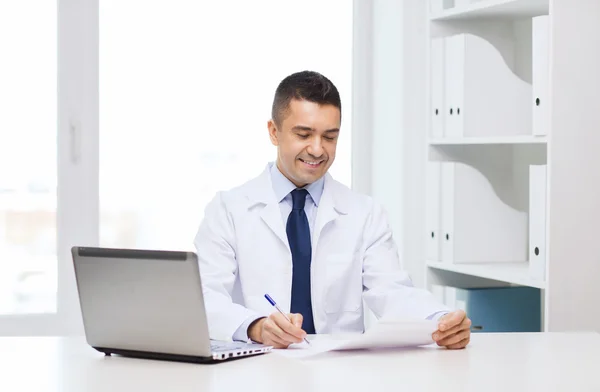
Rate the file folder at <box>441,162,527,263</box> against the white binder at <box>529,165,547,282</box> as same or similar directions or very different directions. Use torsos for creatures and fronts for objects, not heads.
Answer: same or similar directions

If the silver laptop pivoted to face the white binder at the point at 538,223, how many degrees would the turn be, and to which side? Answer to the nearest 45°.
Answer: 0° — it already faces it

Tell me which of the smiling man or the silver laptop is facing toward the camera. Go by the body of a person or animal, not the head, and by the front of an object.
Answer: the smiling man

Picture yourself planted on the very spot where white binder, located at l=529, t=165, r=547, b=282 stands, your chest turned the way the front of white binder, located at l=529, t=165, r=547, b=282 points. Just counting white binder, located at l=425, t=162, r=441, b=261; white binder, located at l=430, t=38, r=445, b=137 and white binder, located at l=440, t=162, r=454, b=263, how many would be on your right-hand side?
3

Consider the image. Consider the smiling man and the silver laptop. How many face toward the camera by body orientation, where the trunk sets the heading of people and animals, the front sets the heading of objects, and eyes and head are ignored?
1

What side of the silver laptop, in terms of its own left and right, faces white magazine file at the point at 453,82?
front

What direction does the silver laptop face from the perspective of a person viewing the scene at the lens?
facing away from the viewer and to the right of the viewer

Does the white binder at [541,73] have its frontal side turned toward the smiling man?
yes

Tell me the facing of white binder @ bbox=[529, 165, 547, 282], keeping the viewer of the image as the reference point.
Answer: facing the viewer and to the left of the viewer

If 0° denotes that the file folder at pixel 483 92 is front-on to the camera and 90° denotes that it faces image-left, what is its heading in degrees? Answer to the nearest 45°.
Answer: approximately 45°

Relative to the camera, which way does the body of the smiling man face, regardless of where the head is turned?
toward the camera

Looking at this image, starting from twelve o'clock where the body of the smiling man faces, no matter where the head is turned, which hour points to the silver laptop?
The silver laptop is roughly at 1 o'clock from the smiling man.

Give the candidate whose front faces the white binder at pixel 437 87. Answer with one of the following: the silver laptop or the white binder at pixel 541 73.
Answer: the silver laptop
